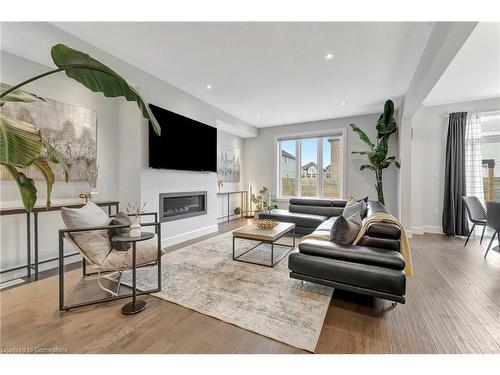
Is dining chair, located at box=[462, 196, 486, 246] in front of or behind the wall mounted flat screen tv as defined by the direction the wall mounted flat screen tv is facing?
in front

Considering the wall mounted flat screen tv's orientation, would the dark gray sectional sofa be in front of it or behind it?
in front

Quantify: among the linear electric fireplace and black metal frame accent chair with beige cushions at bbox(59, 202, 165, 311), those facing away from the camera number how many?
0

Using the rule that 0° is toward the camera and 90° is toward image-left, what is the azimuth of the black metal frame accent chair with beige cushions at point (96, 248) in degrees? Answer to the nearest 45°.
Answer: approximately 270°

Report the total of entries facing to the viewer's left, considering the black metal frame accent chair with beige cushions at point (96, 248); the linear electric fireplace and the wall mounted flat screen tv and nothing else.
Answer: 0

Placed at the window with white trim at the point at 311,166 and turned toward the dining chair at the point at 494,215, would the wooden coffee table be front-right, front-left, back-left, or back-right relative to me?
front-right

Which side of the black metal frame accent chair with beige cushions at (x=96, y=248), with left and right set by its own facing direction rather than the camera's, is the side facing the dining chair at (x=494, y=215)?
front

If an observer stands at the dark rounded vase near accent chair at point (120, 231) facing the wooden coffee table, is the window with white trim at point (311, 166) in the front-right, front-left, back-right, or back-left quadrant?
front-left

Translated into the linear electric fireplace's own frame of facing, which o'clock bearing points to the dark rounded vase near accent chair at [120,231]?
The dark rounded vase near accent chair is roughly at 2 o'clock from the linear electric fireplace.

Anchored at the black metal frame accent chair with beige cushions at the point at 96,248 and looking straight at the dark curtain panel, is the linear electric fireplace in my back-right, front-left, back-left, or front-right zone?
front-left

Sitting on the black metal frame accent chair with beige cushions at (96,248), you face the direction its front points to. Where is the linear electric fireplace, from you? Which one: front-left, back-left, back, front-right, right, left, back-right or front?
front-left

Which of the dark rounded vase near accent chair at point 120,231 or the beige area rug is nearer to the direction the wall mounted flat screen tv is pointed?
the beige area rug

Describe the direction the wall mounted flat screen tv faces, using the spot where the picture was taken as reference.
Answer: facing the viewer and to the right of the viewer

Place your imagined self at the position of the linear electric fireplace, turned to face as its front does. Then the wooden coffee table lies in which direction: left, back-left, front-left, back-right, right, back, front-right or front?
front
